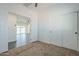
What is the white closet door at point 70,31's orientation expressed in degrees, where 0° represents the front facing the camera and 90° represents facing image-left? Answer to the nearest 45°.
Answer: approximately 45°
